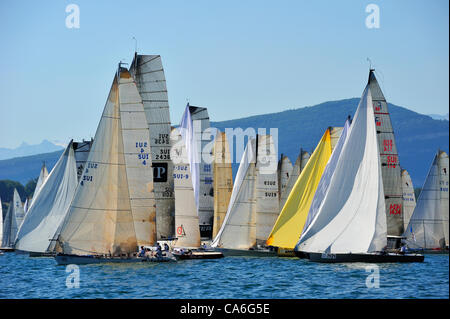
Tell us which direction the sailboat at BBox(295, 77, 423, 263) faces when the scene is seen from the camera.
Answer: facing to the left of the viewer
